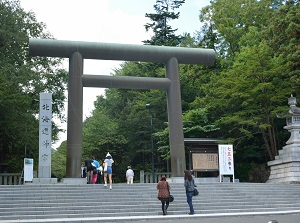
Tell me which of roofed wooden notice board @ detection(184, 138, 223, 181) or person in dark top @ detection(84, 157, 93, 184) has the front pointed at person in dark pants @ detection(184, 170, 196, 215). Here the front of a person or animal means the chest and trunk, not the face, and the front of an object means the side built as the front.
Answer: the roofed wooden notice board

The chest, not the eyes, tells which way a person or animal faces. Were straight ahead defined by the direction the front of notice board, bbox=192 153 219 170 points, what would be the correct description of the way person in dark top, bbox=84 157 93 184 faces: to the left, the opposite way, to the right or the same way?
the opposite way

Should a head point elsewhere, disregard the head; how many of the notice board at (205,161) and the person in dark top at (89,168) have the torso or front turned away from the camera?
1

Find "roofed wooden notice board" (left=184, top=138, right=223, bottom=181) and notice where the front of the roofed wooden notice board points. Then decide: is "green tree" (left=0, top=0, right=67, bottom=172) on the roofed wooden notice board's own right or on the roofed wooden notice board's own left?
on the roofed wooden notice board's own right

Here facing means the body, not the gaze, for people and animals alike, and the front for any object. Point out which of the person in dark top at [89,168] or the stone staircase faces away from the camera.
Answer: the person in dark top

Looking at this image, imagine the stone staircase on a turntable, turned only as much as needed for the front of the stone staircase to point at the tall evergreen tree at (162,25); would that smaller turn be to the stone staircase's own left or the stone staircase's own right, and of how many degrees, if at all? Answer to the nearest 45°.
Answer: approximately 180°

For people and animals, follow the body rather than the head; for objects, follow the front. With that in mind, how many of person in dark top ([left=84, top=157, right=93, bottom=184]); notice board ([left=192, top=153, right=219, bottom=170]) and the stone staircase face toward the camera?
2

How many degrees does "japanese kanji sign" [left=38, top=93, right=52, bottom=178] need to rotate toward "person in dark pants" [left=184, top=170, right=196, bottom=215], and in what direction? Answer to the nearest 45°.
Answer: approximately 45° to its left

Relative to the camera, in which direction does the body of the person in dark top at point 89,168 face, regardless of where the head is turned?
away from the camera

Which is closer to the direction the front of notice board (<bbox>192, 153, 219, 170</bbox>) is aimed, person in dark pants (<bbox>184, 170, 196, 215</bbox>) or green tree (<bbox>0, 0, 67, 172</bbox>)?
the person in dark pants

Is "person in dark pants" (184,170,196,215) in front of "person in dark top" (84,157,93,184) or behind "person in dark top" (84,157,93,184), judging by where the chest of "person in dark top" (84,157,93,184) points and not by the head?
behind
